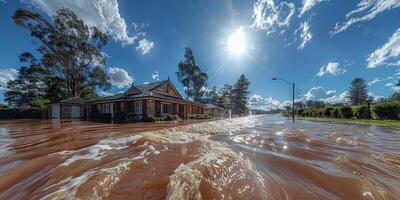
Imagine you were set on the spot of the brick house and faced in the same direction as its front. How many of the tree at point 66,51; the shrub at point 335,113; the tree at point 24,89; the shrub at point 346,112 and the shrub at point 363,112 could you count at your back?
2

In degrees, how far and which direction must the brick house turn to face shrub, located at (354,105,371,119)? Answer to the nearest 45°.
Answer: approximately 45° to its left

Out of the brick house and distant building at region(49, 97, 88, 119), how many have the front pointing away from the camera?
0

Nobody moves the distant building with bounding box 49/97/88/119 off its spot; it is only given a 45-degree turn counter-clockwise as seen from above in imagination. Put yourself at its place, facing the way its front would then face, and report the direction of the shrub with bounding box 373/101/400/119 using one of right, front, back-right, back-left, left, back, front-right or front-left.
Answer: front

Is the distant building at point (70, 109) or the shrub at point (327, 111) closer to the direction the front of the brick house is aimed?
the shrub

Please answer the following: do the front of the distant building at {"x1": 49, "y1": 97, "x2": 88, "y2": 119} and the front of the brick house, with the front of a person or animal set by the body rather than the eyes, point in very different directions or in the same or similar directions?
same or similar directions

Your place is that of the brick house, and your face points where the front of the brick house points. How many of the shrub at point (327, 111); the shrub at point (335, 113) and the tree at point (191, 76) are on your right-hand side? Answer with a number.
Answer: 0

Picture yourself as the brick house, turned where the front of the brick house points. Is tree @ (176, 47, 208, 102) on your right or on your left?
on your left

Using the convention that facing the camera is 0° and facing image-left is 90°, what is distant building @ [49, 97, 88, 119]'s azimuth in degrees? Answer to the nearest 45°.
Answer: approximately 0°

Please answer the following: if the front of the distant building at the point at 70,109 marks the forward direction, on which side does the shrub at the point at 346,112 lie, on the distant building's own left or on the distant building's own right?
on the distant building's own left

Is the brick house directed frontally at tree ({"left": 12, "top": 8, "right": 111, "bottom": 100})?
no

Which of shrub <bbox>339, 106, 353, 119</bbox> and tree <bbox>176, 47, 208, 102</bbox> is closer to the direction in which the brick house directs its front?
the shrub

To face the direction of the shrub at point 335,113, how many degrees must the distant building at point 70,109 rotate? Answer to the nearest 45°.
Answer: approximately 45° to its left
